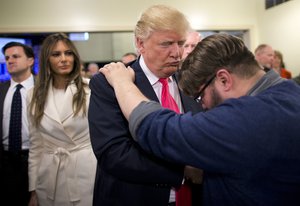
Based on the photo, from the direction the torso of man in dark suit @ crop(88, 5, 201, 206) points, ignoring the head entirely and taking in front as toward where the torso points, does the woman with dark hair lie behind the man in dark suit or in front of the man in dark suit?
behind

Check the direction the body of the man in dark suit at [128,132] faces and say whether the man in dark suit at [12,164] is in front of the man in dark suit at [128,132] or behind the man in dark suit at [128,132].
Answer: behind

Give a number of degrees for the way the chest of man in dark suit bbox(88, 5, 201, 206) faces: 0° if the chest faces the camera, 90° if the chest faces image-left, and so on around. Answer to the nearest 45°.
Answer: approximately 315°
